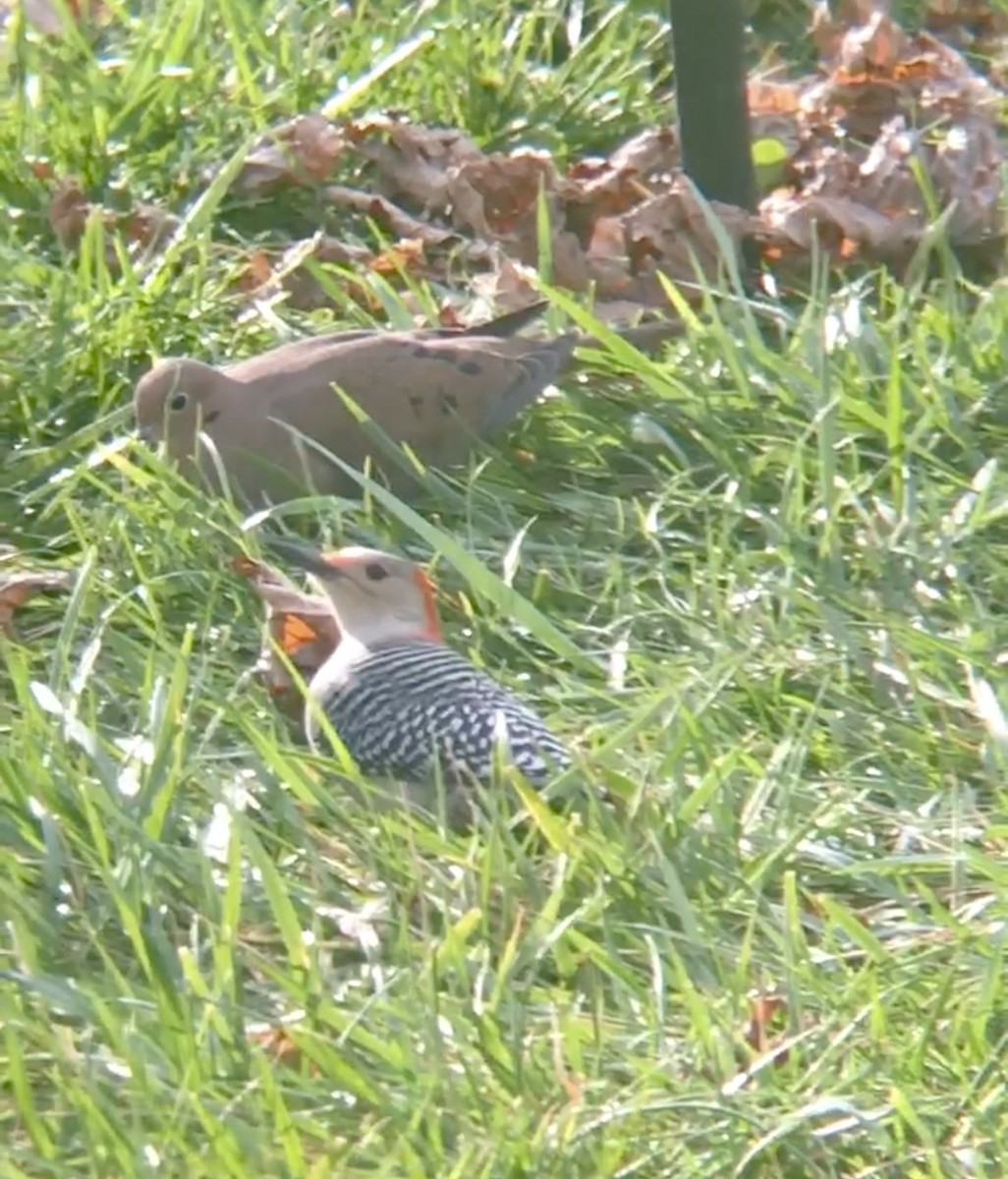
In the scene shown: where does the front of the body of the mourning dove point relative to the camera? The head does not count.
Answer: to the viewer's left

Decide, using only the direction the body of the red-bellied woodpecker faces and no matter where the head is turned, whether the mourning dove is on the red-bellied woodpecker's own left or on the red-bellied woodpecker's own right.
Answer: on the red-bellied woodpecker's own right

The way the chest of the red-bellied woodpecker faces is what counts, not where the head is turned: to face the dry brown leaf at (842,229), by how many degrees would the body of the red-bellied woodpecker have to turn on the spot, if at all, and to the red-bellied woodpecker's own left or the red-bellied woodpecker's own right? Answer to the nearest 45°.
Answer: approximately 135° to the red-bellied woodpecker's own right

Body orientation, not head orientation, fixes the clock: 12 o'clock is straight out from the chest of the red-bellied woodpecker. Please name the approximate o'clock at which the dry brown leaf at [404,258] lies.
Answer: The dry brown leaf is roughly at 3 o'clock from the red-bellied woodpecker.

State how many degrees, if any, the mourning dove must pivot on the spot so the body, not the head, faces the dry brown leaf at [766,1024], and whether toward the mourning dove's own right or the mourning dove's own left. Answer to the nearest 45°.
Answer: approximately 90° to the mourning dove's own left

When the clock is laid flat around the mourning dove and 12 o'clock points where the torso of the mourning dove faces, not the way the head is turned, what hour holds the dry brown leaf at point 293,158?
The dry brown leaf is roughly at 3 o'clock from the mourning dove.

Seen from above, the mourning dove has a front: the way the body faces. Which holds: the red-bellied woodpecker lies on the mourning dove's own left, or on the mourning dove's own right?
on the mourning dove's own left

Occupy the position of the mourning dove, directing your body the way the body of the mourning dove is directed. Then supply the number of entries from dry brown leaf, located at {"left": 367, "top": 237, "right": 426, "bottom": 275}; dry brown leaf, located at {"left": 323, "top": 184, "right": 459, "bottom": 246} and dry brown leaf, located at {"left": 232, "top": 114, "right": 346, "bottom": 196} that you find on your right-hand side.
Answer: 3

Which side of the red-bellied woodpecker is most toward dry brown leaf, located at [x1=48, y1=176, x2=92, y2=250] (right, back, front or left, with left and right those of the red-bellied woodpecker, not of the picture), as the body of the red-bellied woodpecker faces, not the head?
right

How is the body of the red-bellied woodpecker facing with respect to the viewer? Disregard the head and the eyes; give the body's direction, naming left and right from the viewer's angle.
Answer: facing to the left of the viewer

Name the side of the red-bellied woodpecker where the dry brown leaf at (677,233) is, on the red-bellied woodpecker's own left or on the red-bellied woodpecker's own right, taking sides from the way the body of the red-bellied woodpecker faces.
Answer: on the red-bellied woodpecker's own right

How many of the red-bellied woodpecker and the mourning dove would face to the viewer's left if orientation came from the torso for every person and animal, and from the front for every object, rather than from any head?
2

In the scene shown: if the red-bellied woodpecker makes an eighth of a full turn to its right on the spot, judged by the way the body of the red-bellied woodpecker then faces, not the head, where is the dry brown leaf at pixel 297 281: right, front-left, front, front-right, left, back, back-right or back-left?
front-right
